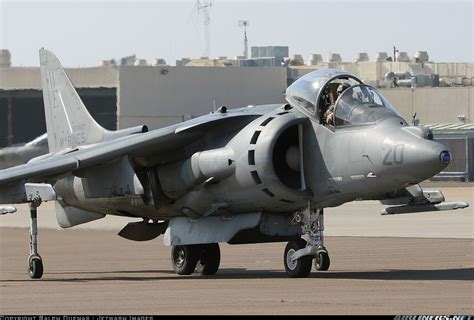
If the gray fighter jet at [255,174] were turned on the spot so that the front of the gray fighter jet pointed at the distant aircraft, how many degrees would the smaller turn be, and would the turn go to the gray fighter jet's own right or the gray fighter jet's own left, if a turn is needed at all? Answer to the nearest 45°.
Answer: approximately 135° to the gray fighter jet's own left
